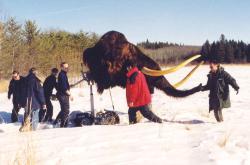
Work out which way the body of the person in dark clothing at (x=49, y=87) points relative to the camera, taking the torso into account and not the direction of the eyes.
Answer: to the viewer's right

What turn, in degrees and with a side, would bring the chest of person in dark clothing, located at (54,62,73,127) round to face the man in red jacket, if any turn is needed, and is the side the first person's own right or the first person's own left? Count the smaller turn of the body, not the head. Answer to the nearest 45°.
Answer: approximately 45° to the first person's own right

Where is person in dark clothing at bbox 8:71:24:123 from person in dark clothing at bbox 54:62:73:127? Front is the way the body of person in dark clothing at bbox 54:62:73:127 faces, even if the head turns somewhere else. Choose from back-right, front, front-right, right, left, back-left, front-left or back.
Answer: back-left

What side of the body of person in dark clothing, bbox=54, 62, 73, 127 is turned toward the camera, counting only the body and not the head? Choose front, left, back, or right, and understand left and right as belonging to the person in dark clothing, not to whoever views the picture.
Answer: right

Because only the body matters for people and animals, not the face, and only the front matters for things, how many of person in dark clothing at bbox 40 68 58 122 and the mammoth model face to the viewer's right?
2
